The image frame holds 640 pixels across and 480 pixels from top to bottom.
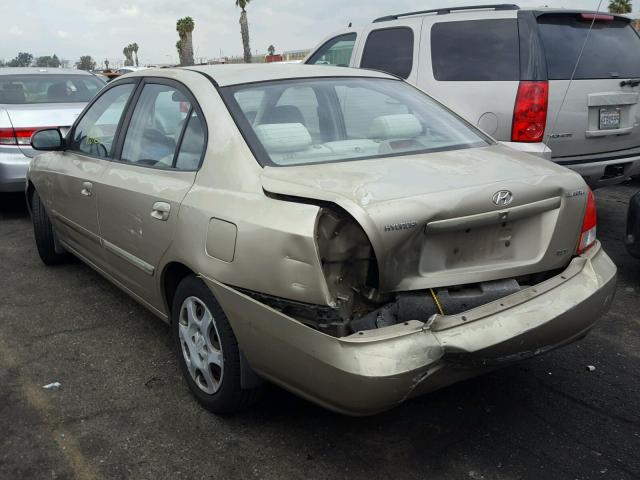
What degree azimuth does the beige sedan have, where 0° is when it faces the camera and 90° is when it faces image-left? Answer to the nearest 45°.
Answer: approximately 135°

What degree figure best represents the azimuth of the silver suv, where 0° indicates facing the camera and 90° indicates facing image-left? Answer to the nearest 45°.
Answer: approximately 135°

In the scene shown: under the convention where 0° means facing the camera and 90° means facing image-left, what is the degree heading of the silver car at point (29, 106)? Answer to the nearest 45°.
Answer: approximately 135°

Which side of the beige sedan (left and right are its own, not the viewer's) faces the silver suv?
right

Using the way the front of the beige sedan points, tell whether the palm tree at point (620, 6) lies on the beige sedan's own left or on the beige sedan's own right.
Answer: on the beige sedan's own right

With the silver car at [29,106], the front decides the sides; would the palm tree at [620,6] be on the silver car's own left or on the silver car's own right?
on the silver car's own right
